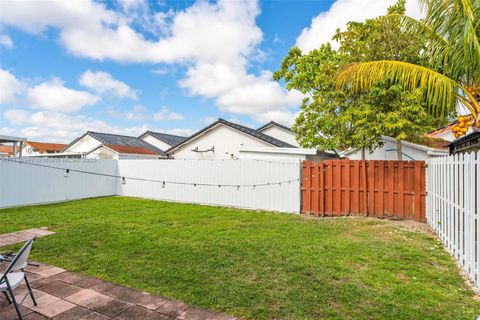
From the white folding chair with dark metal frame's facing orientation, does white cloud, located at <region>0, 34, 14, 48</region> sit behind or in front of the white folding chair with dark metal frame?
in front
